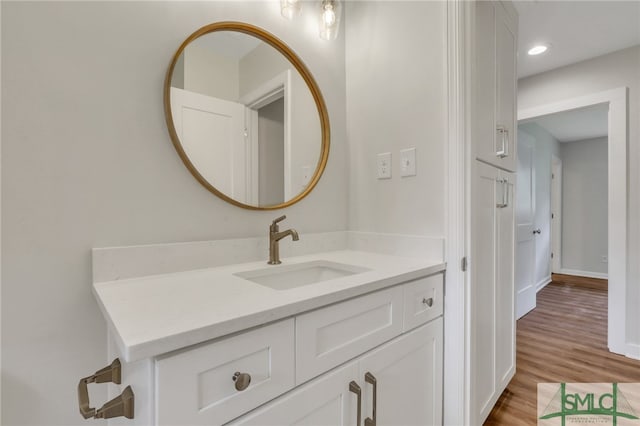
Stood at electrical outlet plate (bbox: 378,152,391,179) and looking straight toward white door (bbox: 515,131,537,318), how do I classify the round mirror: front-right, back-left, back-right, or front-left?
back-left

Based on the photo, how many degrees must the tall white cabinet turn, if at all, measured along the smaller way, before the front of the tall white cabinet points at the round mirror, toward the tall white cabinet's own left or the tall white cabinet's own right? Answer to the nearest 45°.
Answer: approximately 135° to the tall white cabinet's own right

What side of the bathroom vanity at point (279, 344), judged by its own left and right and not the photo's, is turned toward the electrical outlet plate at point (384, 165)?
left

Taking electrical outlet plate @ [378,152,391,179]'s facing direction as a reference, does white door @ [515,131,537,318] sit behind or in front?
behind

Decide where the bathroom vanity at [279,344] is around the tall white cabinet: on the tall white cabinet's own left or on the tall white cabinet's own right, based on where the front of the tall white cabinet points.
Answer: on the tall white cabinet's own right

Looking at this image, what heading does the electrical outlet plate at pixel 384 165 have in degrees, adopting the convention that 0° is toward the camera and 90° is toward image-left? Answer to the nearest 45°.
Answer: approximately 45°

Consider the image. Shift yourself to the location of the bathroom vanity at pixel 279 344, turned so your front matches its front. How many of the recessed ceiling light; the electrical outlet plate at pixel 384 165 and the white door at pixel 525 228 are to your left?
3
